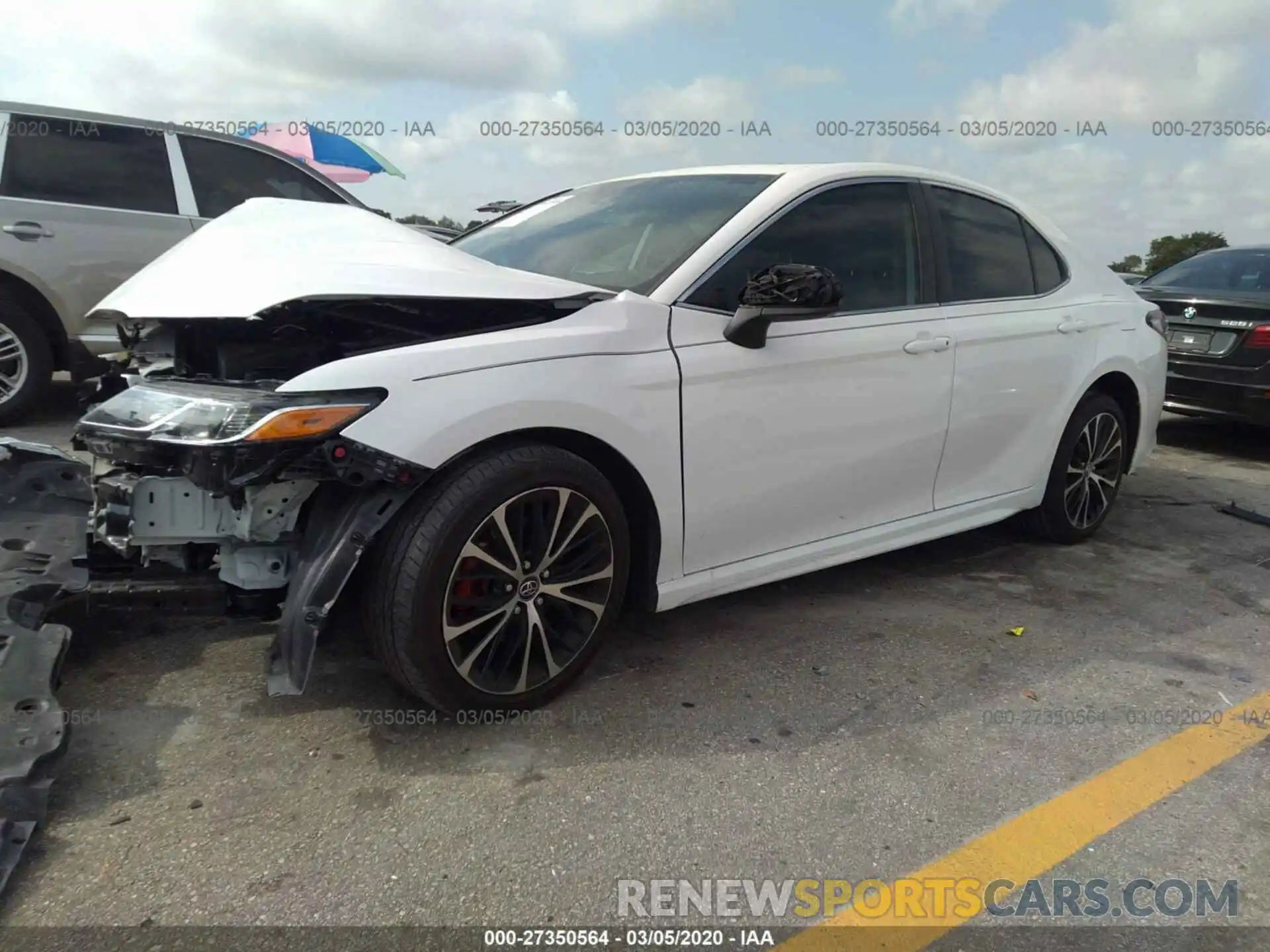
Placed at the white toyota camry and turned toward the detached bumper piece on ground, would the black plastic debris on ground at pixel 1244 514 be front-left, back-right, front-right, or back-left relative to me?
back-left

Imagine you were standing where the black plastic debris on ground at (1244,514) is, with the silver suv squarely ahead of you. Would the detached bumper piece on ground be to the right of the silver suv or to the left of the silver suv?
left

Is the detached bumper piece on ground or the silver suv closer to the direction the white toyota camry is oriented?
the detached bumper piece on ground

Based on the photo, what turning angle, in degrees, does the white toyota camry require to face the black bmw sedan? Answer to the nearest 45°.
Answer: approximately 180°

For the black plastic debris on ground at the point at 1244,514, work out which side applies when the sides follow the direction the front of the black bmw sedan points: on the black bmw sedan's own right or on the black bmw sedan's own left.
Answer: on the black bmw sedan's own right

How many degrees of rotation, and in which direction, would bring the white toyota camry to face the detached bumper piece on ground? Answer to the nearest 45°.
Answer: approximately 45° to its right

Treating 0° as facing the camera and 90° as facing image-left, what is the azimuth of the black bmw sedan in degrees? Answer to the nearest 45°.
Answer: approximately 225°

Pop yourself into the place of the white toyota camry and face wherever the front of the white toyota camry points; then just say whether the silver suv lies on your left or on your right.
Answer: on your right
